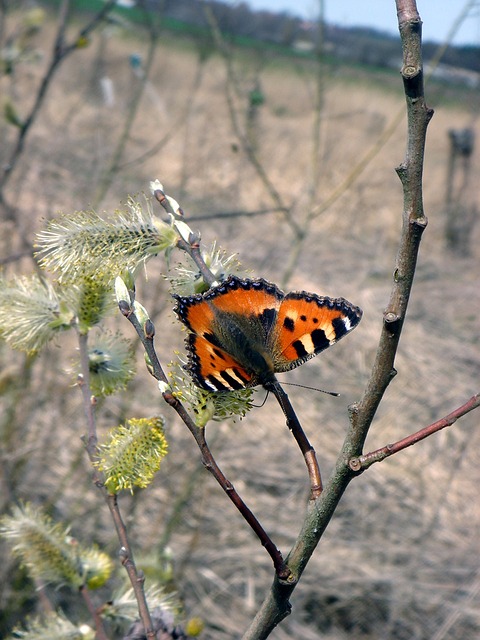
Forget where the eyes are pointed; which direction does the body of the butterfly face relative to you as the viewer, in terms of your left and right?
facing the viewer and to the right of the viewer
